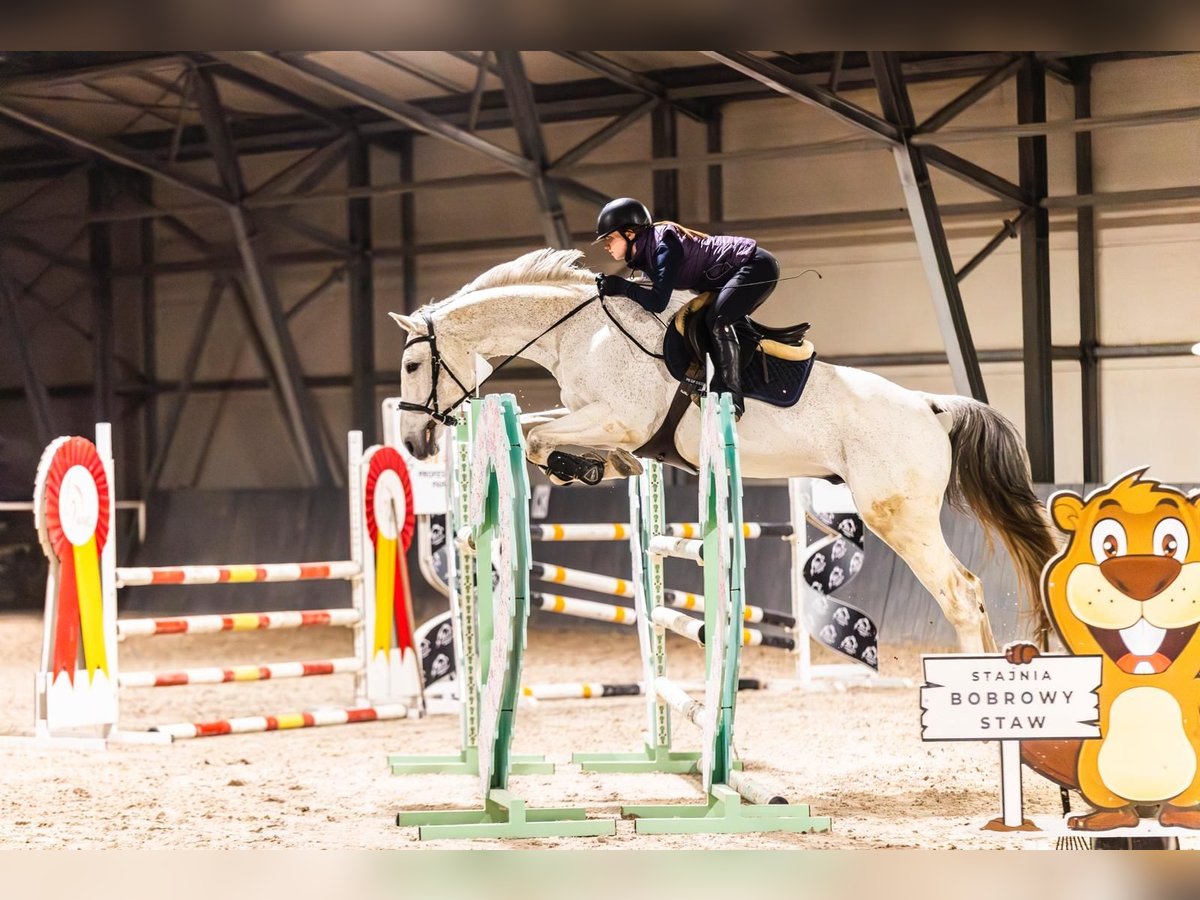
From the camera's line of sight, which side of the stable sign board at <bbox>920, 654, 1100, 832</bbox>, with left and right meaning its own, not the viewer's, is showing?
front

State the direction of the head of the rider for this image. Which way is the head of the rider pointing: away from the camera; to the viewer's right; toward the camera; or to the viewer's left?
to the viewer's left

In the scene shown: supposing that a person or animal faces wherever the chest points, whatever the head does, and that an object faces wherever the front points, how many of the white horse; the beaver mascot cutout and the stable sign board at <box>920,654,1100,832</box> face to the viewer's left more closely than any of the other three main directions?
1

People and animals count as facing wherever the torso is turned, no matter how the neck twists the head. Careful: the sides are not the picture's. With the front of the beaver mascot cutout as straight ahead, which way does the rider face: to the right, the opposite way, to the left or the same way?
to the right

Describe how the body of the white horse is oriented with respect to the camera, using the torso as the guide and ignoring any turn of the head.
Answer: to the viewer's left

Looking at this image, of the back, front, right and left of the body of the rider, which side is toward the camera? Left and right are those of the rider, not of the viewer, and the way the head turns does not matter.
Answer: left

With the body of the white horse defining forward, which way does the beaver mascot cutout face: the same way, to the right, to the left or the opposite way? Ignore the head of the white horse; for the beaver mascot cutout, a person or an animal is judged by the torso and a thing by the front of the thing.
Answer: to the left

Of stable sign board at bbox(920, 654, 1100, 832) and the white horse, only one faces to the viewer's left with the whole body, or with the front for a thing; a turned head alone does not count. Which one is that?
the white horse

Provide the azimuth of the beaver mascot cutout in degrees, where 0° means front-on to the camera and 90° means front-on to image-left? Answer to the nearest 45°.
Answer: approximately 0°

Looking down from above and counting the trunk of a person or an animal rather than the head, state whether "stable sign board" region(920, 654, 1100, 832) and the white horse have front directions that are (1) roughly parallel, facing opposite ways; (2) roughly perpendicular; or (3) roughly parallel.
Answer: roughly perpendicular

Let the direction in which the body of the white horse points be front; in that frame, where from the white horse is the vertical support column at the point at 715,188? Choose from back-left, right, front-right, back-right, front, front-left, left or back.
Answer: right
